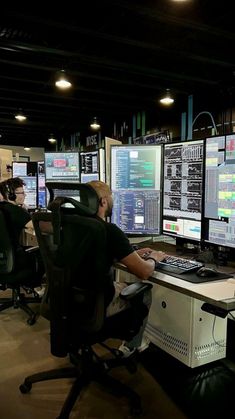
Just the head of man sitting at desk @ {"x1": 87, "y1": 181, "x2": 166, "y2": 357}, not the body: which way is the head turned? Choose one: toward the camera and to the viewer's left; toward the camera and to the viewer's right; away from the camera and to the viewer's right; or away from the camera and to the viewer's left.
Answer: away from the camera and to the viewer's right

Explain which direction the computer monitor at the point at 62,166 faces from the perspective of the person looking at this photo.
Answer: facing the viewer

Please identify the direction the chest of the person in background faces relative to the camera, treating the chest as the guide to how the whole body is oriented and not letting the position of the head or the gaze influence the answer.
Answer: to the viewer's right

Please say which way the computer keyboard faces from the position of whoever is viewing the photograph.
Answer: facing the viewer and to the left of the viewer

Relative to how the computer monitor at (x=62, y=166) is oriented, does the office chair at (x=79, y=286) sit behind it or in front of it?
in front

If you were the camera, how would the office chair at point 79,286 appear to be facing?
facing away from the viewer and to the right of the viewer

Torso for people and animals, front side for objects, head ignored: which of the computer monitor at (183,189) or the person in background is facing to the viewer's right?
the person in background

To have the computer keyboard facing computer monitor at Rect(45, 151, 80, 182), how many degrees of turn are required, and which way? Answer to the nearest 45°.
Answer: approximately 90° to its right

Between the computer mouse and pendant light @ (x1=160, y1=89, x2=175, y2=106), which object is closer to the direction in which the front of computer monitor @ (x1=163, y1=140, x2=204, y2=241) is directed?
the computer mouse

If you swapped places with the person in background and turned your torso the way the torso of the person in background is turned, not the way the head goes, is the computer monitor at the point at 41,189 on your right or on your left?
on your left

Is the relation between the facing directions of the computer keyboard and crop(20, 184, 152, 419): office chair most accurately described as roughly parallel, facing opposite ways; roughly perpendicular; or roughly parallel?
roughly parallel, facing opposite ways

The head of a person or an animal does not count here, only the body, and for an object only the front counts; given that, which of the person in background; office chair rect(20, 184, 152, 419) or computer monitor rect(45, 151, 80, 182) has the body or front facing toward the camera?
the computer monitor

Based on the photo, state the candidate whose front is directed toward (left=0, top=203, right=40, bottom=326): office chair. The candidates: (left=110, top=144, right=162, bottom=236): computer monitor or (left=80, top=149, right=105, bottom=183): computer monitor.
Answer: (left=80, top=149, right=105, bottom=183): computer monitor
